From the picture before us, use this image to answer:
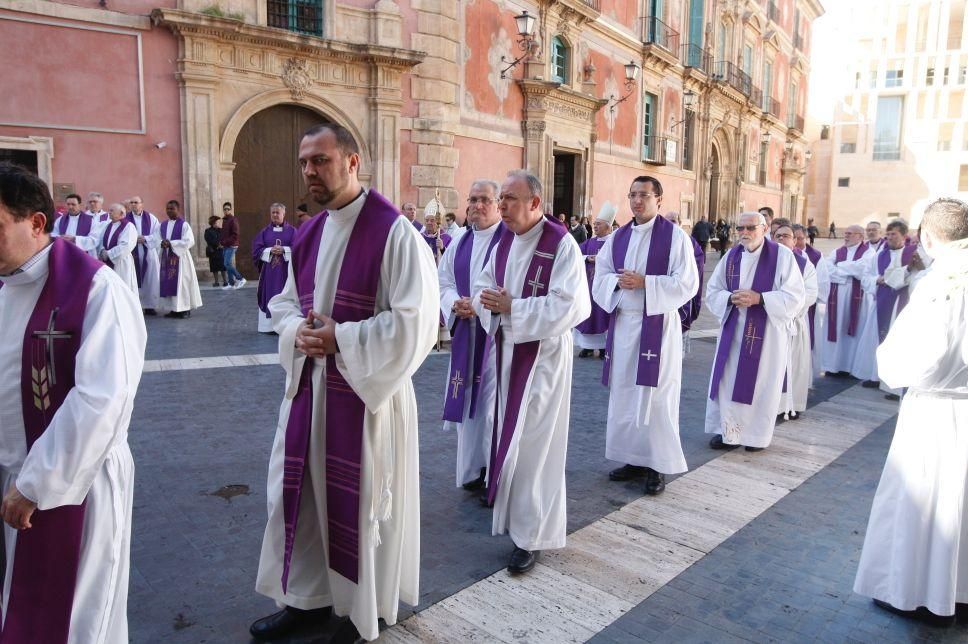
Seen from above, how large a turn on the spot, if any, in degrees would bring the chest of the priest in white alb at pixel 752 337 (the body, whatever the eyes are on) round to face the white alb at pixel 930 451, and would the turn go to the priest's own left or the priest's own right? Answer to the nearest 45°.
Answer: approximately 45° to the priest's own left

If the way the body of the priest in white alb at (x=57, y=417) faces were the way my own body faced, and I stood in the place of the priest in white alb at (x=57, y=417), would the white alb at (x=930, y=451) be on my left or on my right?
on my left

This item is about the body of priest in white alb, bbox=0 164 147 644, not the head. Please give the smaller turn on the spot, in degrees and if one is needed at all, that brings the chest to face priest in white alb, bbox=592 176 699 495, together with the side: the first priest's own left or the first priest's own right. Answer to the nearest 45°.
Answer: approximately 135° to the first priest's own left

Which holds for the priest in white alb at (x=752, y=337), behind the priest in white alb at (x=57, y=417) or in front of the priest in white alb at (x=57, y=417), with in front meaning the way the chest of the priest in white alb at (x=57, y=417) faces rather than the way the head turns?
behind

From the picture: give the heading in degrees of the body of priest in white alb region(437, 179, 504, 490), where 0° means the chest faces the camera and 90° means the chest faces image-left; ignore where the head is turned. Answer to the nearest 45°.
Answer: approximately 45°

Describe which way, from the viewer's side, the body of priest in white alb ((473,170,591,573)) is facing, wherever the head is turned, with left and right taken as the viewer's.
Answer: facing the viewer and to the left of the viewer

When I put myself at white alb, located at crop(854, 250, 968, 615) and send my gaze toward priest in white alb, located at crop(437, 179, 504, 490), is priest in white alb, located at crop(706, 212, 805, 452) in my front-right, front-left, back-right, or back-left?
front-right

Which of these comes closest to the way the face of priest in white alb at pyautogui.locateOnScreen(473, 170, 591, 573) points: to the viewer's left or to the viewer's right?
to the viewer's left

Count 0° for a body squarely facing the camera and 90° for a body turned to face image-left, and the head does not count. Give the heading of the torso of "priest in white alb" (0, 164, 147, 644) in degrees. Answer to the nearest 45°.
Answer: approximately 45°

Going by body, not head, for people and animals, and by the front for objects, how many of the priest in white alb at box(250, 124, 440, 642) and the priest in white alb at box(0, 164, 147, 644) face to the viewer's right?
0

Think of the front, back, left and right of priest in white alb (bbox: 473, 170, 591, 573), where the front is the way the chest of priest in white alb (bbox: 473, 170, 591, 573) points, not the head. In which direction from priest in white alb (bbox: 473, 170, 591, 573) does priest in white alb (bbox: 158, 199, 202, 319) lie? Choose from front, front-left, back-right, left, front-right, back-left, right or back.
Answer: right

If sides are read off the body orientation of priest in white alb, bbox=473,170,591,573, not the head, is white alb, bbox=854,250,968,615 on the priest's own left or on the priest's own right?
on the priest's own left
